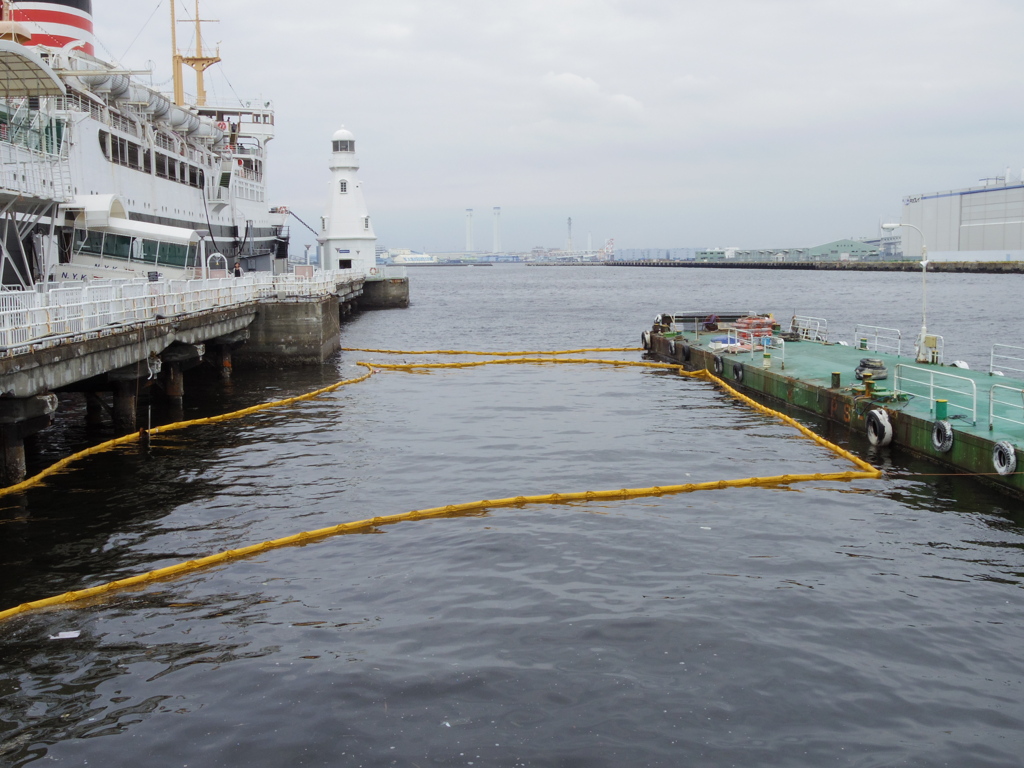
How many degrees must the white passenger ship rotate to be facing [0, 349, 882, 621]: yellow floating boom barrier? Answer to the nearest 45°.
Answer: approximately 135° to its right

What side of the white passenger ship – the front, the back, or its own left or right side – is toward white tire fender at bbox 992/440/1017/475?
right

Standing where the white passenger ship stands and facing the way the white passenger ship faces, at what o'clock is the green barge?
The green barge is roughly at 3 o'clock from the white passenger ship.

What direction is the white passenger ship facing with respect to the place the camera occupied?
facing away from the viewer and to the right of the viewer
